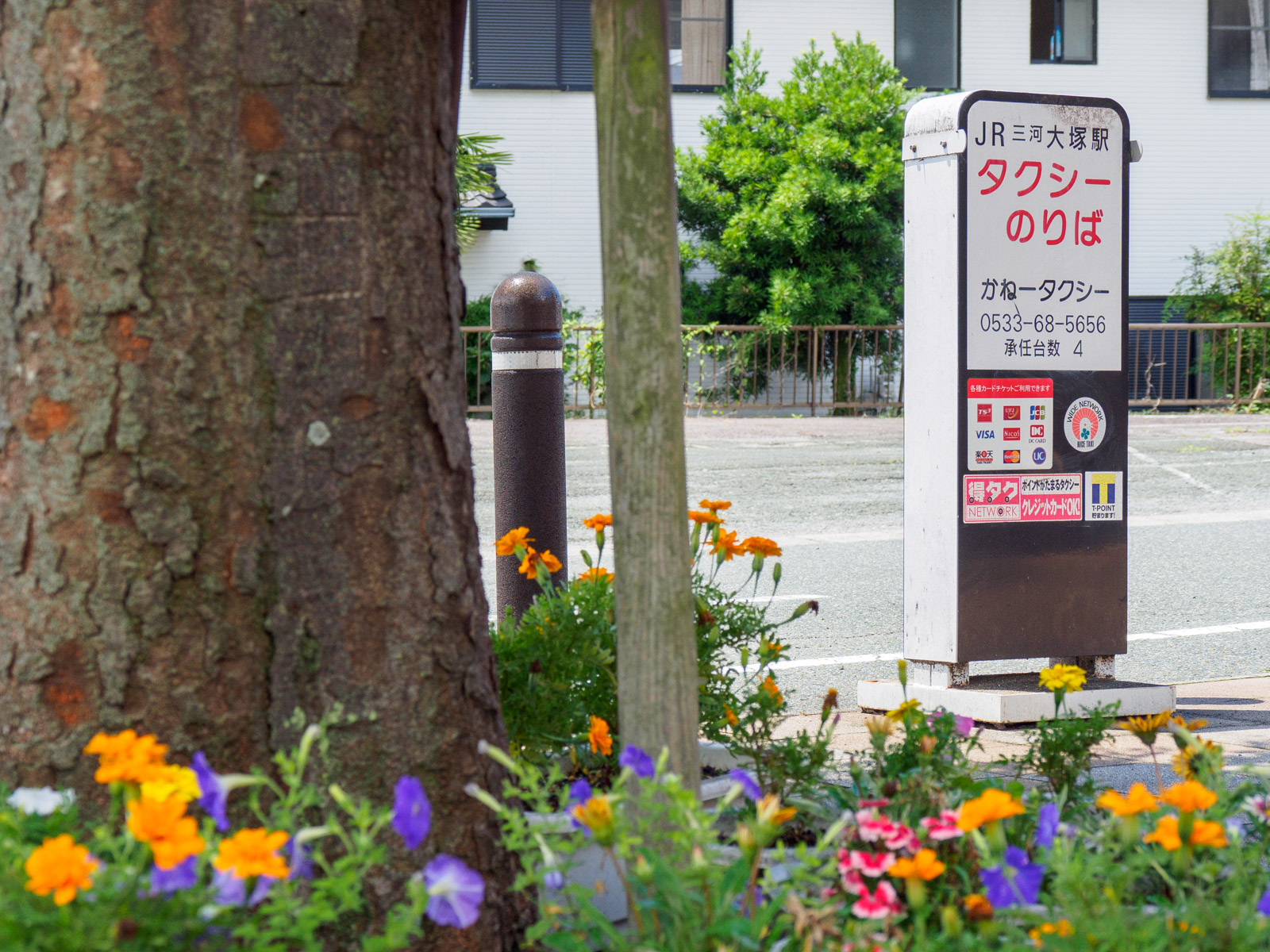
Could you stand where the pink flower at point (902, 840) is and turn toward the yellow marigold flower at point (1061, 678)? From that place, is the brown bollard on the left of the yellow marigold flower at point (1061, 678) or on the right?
left

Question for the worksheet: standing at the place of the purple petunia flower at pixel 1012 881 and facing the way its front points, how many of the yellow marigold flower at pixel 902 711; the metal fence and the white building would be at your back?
3

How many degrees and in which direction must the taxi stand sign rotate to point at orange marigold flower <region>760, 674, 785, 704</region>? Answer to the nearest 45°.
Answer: approximately 45° to its right

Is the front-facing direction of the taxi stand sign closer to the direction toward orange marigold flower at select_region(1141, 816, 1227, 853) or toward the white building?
the orange marigold flower

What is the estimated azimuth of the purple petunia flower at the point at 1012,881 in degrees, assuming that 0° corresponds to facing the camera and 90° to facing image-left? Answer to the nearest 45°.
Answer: approximately 0°

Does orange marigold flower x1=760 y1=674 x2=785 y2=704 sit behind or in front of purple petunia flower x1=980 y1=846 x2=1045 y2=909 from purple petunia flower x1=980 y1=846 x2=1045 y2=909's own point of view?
behind

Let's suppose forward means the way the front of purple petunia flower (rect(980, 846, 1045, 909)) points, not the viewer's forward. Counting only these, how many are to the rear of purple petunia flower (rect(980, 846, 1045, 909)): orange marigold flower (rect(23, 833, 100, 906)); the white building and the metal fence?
2

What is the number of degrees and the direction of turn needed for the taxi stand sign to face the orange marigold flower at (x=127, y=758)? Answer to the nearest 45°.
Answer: approximately 45° to its right

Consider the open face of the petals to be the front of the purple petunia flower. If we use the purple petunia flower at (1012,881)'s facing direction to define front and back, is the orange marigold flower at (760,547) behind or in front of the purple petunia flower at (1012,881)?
behind

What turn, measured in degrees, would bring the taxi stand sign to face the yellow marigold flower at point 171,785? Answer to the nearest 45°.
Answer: approximately 45° to its right

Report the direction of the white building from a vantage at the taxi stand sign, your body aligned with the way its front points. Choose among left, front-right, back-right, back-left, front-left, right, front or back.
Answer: back-left

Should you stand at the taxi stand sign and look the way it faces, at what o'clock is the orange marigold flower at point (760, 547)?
The orange marigold flower is roughly at 2 o'clock from the taxi stand sign.

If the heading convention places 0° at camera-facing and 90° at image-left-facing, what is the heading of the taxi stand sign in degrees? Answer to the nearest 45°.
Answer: approximately 315°
